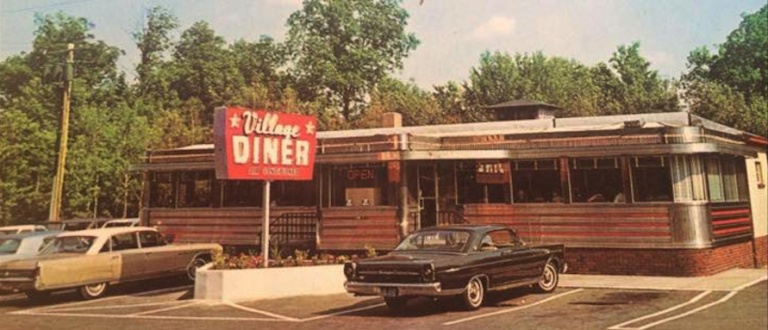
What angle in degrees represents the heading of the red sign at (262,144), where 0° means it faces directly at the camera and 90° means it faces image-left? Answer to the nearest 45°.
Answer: approximately 315°

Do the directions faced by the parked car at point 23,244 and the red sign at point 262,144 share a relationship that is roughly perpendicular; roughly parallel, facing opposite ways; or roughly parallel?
roughly perpendicular

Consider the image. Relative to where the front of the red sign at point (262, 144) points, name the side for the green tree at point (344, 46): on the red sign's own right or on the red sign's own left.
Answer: on the red sign's own left

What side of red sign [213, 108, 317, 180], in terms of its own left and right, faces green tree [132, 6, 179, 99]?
back

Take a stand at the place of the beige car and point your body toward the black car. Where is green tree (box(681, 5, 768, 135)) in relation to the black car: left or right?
left
